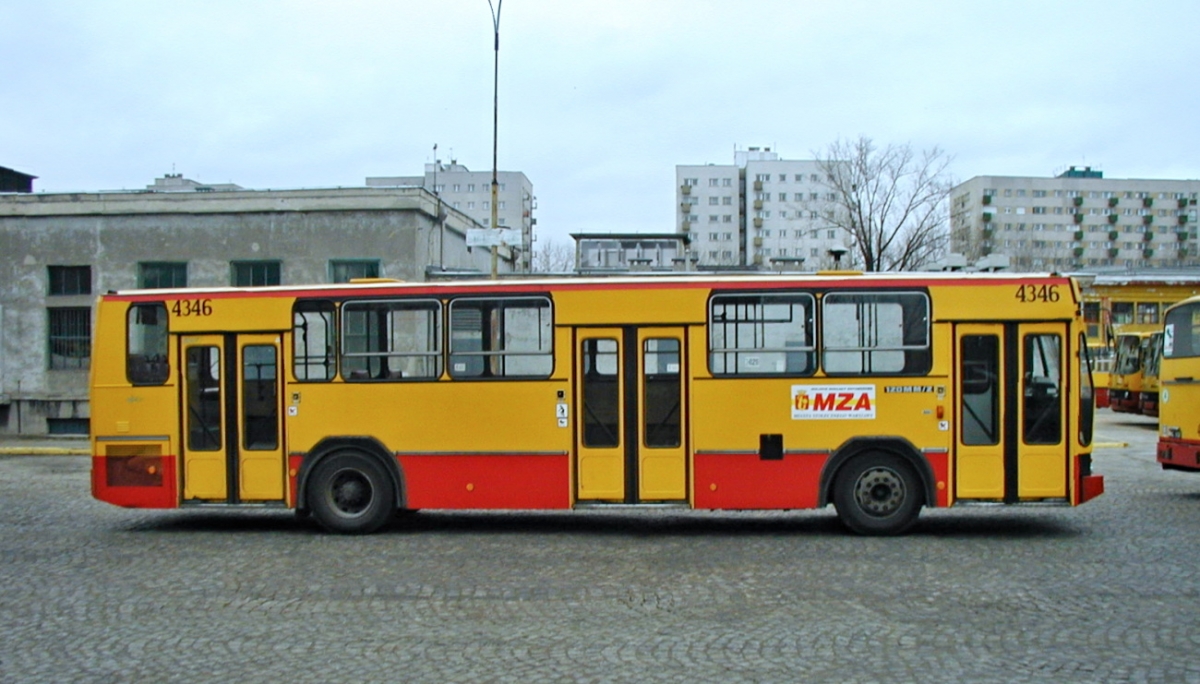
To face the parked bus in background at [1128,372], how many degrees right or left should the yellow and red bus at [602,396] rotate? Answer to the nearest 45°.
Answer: approximately 45° to its left

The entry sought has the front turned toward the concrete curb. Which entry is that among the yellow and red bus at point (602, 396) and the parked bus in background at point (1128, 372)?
the parked bus in background

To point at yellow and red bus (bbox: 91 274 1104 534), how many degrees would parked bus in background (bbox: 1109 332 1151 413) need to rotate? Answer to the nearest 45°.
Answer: approximately 45° to its left

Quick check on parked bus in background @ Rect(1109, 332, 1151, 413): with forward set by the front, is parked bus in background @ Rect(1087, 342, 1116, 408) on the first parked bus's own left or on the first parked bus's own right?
on the first parked bus's own right

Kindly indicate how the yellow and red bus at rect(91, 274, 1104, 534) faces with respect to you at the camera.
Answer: facing to the right of the viewer

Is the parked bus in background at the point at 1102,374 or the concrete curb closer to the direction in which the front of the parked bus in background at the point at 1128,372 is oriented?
the concrete curb

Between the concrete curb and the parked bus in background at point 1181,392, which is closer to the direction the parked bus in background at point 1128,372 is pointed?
the concrete curb

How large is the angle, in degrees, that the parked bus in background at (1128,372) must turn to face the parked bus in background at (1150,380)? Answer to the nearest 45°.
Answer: approximately 45° to its left

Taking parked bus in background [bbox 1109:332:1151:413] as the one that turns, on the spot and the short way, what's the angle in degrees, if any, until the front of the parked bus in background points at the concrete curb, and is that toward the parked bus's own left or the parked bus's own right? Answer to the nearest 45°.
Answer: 0° — it already faces it
